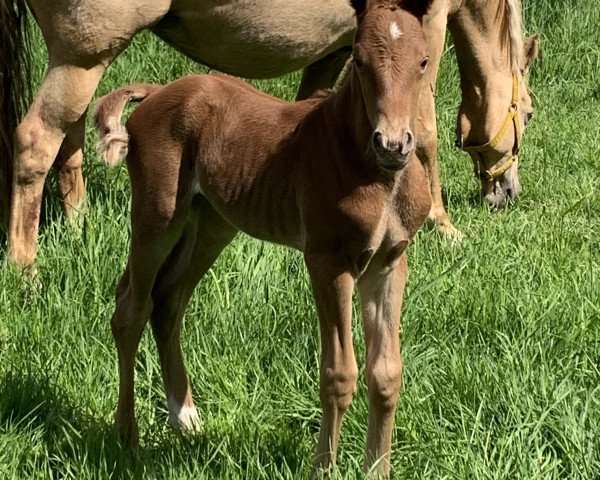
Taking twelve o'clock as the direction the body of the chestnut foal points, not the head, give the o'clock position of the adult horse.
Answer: The adult horse is roughly at 7 o'clock from the chestnut foal.

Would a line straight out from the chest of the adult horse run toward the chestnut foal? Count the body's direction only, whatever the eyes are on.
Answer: no

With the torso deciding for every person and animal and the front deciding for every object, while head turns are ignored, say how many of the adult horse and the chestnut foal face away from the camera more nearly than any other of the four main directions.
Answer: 0

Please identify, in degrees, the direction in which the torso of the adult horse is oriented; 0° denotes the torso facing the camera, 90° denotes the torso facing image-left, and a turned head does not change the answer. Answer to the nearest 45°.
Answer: approximately 270°
